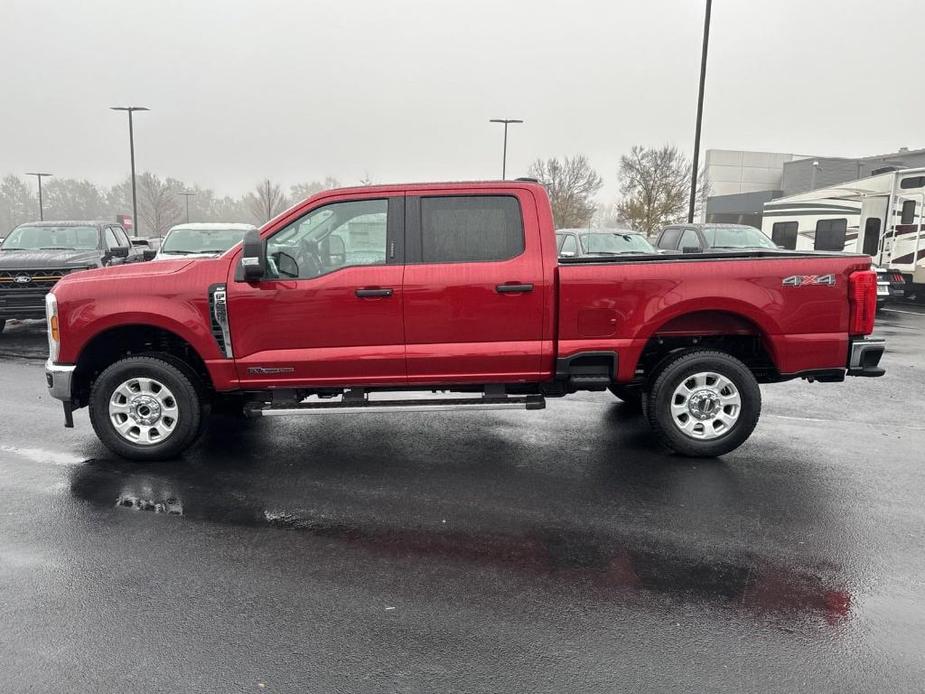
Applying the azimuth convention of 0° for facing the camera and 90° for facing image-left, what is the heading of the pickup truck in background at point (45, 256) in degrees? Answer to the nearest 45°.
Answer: approximately 45°

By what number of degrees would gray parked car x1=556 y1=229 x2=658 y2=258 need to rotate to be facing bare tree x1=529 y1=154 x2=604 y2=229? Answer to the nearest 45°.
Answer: approximately 135° to its left

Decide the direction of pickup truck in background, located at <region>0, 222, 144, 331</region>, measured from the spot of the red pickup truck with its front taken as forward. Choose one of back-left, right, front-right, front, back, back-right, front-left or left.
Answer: front-right

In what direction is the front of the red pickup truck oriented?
to the viewer's left

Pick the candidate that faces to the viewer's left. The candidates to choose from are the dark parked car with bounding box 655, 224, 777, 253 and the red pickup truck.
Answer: the red pickup truck

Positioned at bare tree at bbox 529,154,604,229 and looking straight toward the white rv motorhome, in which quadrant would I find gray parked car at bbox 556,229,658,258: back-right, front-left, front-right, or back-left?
front-right

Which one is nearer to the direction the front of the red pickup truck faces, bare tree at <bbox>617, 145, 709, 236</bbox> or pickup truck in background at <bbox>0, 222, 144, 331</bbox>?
the pickup truck in background

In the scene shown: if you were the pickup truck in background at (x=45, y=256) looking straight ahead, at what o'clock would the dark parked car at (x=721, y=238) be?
The dark parked car is roughly at 8 o'clock from the pickup truck in background.

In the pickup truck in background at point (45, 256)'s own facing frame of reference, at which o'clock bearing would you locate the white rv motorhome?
The white rv motorhome is roughly at 8 o'clock from the pickup truck in background.

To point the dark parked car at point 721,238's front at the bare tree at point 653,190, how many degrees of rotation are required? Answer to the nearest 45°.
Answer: approximately 135° to its left

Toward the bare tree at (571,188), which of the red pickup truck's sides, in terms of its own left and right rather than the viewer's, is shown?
right
